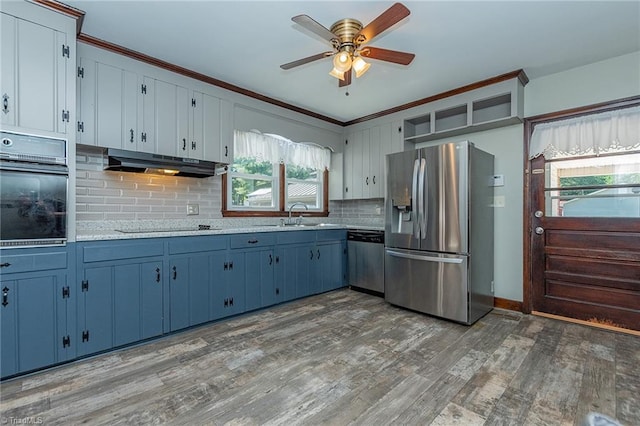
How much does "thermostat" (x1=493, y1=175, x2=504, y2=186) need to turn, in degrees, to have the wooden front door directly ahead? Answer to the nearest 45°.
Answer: approximately 90° to its left

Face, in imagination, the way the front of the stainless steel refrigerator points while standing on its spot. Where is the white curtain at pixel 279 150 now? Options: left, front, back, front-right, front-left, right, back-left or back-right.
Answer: front-right

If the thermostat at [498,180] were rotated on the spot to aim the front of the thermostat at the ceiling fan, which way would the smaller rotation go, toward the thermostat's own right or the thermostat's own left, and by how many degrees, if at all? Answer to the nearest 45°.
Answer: approximately 45° to the thermostat's own right

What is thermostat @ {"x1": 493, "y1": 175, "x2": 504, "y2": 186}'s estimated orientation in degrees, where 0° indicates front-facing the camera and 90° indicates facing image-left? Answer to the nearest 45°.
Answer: approximately 0°

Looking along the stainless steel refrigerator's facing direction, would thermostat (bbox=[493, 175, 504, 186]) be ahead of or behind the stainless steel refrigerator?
behind

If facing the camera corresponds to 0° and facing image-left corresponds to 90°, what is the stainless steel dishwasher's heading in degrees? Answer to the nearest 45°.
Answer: approximately 45°

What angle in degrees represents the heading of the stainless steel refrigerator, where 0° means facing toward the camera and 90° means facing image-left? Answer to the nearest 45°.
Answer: approximately 45°

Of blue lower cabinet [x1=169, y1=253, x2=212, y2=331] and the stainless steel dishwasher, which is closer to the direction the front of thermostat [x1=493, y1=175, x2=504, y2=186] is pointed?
the blue lower cabinet

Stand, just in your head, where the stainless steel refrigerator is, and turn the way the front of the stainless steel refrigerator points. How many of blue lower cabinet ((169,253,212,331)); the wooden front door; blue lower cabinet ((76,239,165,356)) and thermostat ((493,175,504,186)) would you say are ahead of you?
2
